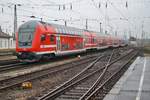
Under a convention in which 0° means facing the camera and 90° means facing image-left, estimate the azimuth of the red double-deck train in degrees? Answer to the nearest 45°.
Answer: approximately 45°
